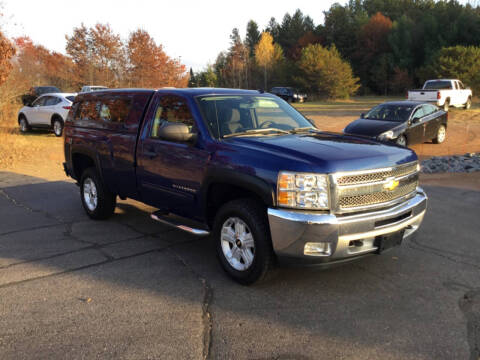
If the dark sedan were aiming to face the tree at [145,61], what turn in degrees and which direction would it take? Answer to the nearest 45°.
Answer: approximately 90° to its right

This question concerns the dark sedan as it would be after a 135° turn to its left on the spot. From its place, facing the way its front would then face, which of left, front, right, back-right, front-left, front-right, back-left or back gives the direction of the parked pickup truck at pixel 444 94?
left

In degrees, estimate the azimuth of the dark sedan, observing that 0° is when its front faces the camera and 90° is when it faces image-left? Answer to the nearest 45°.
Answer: approximately 45°

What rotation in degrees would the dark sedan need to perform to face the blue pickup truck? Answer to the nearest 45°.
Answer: approximately 45° to its left

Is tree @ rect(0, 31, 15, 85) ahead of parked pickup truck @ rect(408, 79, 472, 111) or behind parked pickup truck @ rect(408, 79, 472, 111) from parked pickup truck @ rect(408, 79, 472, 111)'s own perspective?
behind

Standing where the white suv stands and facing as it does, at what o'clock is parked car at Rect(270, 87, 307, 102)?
The parked car is roughly at 3 o'clock from the white suv.

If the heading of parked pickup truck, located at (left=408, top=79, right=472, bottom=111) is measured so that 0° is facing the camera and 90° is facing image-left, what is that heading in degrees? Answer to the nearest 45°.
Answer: approximately 225°

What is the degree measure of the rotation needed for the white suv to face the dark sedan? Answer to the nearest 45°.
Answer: approximately 180°

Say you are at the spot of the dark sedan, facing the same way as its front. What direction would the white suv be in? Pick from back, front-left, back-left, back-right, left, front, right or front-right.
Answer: front-right

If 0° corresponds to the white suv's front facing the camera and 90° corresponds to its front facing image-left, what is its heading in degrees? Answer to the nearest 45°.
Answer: approximately 135°

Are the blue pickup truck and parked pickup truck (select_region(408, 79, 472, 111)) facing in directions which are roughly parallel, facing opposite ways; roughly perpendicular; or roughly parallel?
roughly perpendicular

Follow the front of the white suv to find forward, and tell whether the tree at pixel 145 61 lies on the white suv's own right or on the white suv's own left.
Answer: on the white suv's own right

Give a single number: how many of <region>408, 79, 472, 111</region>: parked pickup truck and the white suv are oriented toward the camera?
0

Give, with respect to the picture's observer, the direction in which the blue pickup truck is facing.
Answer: facing the viewer and to the right of the viewer
